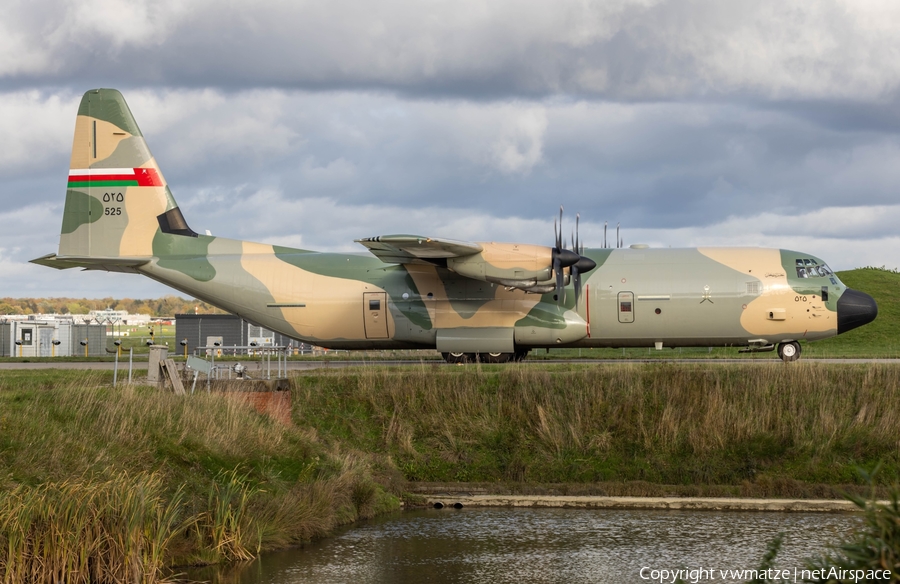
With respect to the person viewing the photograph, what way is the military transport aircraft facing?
facing to the right of the viewer
